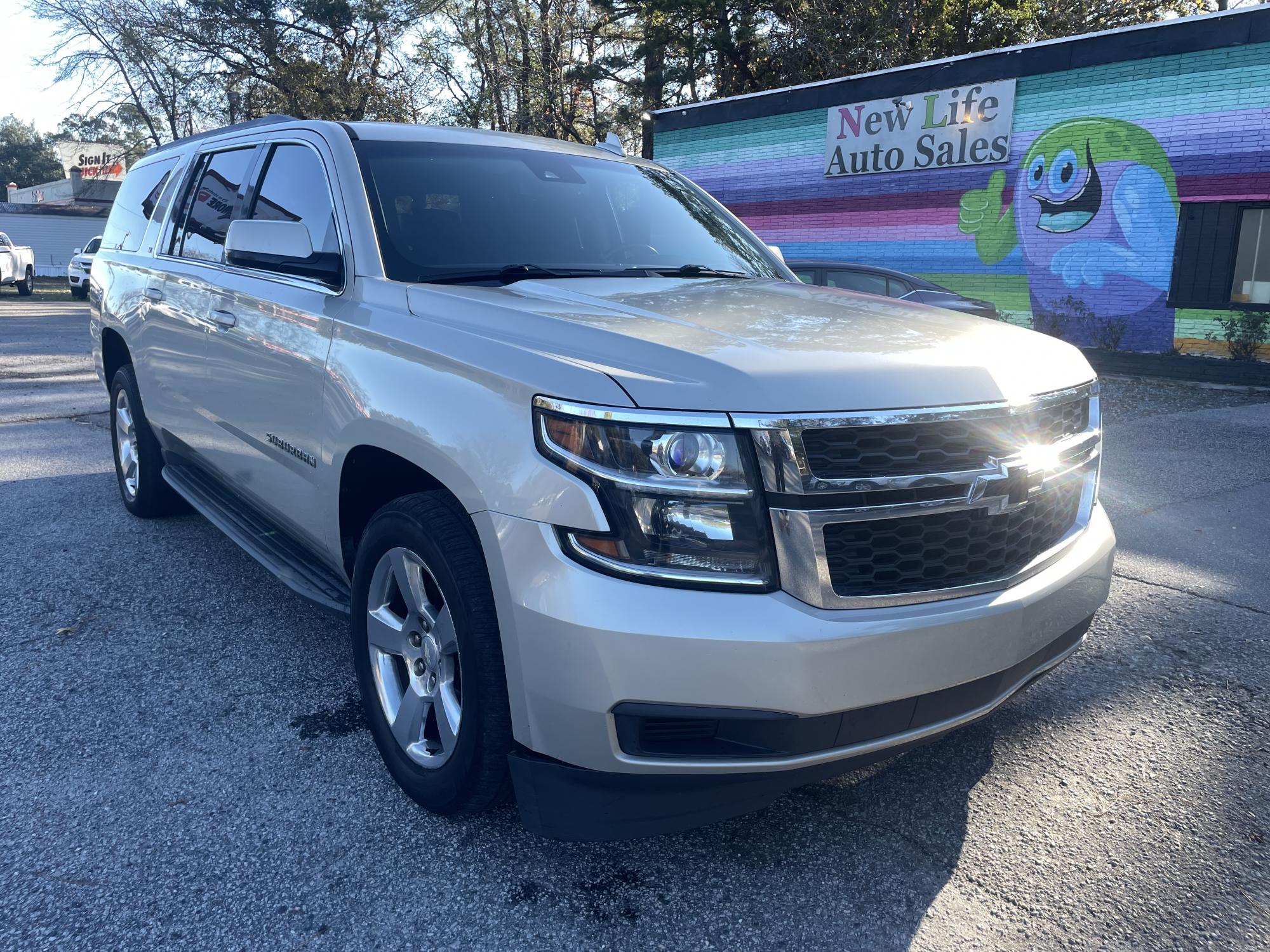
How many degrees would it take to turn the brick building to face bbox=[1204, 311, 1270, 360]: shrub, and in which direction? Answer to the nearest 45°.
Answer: approximately 90° to its left

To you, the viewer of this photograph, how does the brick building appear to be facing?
facing the viewer and to the left of the viewer

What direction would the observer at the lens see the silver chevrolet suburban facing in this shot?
facing the viewer and to the right of the viewer

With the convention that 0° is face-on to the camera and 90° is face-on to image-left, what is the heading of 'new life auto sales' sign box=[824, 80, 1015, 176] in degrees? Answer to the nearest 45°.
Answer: approximately 45°

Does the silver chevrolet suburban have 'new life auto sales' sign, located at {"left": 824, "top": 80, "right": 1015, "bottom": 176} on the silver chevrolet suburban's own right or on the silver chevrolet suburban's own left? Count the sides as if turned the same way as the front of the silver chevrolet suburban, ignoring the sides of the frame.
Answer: on the silver chevrolet suburban's own left

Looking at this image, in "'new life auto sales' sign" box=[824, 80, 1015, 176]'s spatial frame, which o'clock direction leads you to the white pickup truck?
The white pickup truck is roughly at 2 o'clock from the 'new life auto sales' sign.

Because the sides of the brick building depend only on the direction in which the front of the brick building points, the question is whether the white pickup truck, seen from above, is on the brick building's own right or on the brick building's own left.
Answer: on the brick building's own right

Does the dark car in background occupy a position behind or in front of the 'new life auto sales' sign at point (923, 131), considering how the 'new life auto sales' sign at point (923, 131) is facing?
in front

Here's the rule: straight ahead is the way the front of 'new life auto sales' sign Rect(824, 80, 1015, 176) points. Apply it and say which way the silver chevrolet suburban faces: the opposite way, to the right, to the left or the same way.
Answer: to the left

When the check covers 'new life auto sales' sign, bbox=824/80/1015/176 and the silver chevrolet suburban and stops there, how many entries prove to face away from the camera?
0

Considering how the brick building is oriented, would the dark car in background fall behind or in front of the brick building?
in front

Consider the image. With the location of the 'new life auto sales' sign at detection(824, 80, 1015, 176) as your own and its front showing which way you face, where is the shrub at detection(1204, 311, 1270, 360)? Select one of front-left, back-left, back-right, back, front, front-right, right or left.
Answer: left

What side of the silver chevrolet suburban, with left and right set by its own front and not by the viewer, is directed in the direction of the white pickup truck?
back

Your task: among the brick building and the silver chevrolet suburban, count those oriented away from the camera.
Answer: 0

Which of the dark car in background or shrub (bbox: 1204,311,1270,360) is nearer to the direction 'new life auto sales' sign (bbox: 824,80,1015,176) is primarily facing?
the dark car in background

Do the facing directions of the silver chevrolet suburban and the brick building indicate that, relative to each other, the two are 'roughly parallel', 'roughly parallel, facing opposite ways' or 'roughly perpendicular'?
roughly perpendicular
